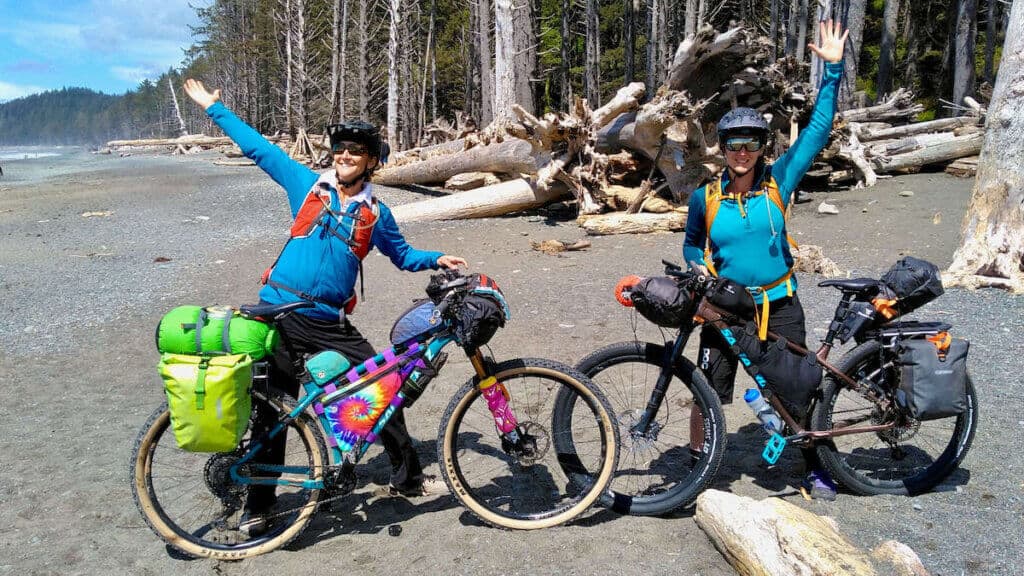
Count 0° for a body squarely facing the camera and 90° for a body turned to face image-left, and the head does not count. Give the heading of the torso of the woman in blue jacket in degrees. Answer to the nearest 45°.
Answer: approximately 0°

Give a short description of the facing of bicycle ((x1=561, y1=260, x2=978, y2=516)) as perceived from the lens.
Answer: facing to the left of the viewer

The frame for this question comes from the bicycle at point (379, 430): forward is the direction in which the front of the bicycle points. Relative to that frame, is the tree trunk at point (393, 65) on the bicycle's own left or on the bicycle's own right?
on the bicycle's own left

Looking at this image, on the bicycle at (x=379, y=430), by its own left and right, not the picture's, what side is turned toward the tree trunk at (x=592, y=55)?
left

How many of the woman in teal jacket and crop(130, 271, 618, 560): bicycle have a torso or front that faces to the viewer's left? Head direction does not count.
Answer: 0

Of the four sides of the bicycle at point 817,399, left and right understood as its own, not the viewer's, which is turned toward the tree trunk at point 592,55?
right

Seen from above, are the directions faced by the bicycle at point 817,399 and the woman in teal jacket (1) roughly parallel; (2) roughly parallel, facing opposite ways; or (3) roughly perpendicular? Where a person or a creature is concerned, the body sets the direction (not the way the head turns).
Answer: roughly perpendicular

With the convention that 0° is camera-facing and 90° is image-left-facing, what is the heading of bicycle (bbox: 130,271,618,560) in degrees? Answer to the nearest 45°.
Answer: approximately 270°

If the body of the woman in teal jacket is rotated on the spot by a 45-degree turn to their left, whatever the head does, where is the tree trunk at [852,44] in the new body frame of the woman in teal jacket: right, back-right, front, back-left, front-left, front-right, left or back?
back-left

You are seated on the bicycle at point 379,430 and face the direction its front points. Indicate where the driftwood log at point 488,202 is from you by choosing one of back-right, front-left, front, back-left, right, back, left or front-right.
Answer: left
